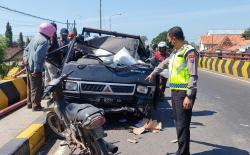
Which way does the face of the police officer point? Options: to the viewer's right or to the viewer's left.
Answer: to the viewer's left

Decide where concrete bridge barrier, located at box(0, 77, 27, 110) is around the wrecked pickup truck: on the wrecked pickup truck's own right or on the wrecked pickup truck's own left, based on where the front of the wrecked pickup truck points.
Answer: on the wrecked pickup truck's own right

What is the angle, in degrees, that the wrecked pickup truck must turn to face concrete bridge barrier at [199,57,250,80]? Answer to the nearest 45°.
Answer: approximately 135° to its left

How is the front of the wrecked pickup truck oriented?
toward the camera

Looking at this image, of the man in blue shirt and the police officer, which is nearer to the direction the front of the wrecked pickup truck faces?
the police officer

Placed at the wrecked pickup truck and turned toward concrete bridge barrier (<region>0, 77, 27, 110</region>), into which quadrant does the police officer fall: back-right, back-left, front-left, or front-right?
back-left

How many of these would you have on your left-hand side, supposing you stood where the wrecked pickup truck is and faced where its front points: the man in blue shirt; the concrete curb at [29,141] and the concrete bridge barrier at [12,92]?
0

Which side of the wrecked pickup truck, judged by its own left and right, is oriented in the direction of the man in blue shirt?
right

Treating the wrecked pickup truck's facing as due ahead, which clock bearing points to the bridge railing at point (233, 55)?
The bridge railing is roughly at 7 o'clock from the wrecked pickup truck.

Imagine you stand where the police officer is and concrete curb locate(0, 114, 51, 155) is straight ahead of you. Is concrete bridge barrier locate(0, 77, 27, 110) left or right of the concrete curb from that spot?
right

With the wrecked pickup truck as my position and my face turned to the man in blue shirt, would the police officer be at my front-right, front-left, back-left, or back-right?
back-left

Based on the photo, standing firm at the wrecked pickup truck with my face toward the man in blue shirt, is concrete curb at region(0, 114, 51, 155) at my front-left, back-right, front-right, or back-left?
front-left
